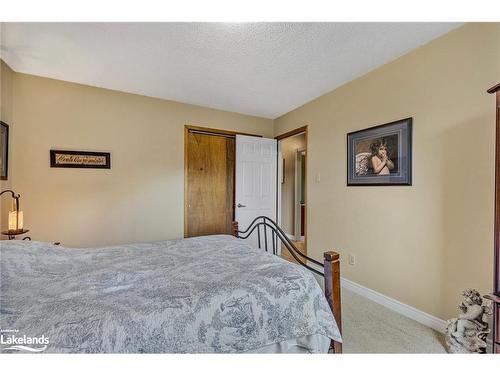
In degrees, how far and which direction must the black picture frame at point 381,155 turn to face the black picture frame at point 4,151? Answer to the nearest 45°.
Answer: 0° — it already faces it

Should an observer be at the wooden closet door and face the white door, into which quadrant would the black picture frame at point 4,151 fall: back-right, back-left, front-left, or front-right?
back-right

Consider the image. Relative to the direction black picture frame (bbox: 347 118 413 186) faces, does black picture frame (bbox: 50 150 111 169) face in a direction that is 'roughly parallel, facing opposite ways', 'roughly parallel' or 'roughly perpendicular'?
roughly perpendicular

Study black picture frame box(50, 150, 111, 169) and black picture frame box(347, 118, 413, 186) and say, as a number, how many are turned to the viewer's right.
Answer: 0

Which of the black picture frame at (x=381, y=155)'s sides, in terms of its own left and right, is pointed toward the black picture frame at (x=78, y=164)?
front

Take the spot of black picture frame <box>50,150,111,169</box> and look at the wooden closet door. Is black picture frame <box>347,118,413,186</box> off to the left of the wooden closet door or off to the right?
right

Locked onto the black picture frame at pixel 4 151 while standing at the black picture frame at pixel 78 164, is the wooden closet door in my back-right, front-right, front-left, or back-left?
back-left

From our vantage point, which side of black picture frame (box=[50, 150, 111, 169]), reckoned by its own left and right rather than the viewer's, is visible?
front

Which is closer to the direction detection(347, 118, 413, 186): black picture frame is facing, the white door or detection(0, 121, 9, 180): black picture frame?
the black picture frame

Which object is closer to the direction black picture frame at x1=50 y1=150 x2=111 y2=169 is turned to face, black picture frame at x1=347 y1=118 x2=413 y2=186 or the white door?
the black picture frame

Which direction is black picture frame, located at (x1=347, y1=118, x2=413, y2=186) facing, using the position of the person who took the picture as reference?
facing the viewer and to the left of the viewer

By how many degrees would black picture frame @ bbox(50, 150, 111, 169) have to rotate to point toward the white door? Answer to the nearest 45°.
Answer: approximately 90° to its left
